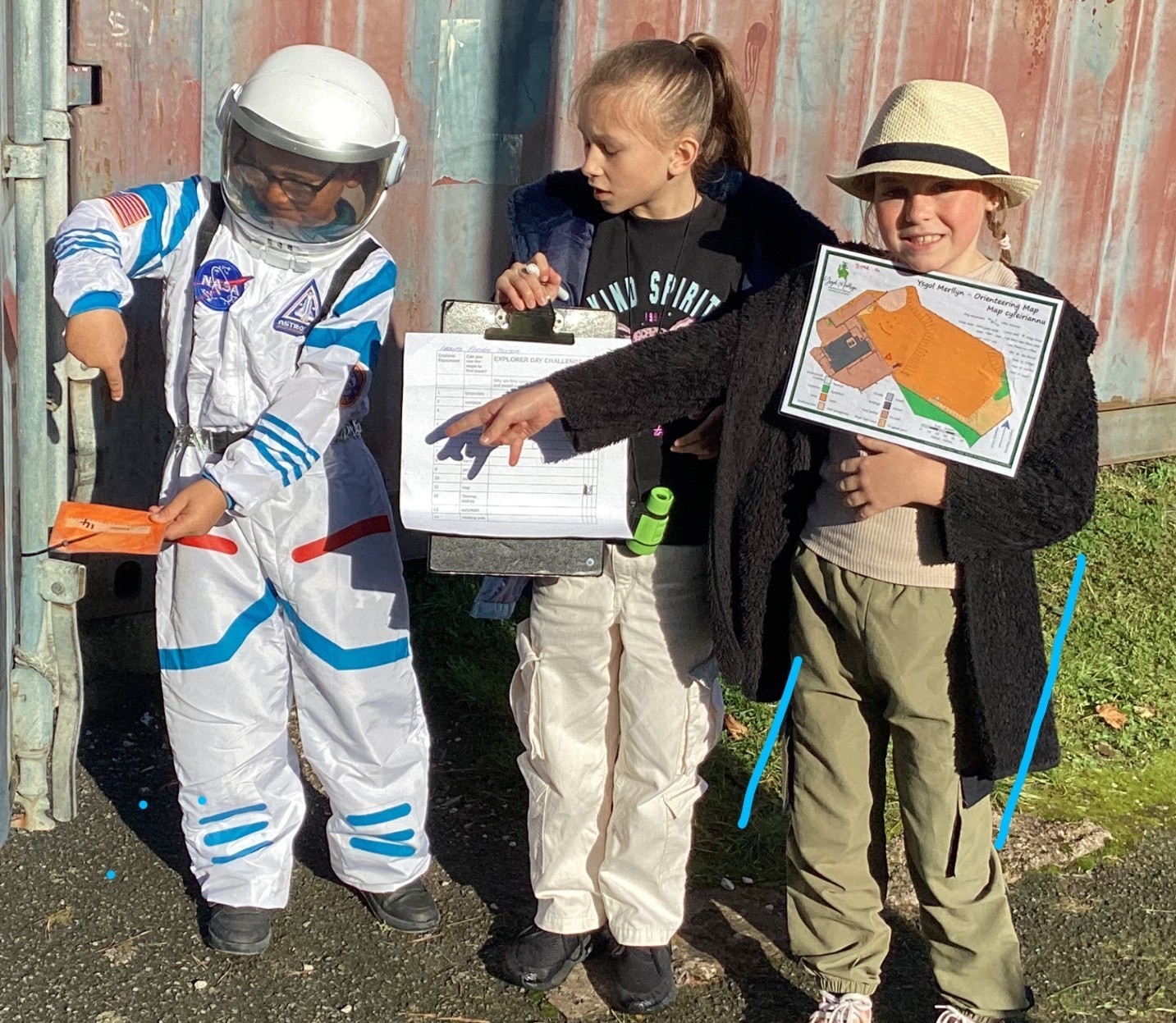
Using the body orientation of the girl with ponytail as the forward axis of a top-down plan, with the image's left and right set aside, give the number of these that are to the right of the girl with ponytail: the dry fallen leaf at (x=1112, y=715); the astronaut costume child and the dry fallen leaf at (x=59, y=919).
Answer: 2

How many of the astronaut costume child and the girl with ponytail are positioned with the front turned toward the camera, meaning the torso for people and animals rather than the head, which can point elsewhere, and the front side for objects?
2

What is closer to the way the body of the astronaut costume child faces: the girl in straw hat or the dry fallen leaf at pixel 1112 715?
the girl in straw hat

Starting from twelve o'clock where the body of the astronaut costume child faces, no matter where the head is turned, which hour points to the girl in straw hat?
The girl in straw hat is roughly at 10 o'clock from the astronaut costume child.

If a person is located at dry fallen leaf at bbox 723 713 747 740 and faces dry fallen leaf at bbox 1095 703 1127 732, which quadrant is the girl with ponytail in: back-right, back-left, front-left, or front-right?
back-right

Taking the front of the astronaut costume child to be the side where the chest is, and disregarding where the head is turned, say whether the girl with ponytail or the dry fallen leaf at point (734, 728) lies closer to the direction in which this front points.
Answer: the girl with ponytail

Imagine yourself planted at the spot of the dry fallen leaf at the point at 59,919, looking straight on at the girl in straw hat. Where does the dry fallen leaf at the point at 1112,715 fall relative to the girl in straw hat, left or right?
left

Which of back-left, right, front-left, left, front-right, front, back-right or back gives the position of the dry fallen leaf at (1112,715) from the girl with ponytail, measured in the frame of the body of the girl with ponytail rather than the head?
back-left

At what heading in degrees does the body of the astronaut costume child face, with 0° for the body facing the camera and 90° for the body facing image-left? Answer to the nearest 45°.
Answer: approximately 0°
